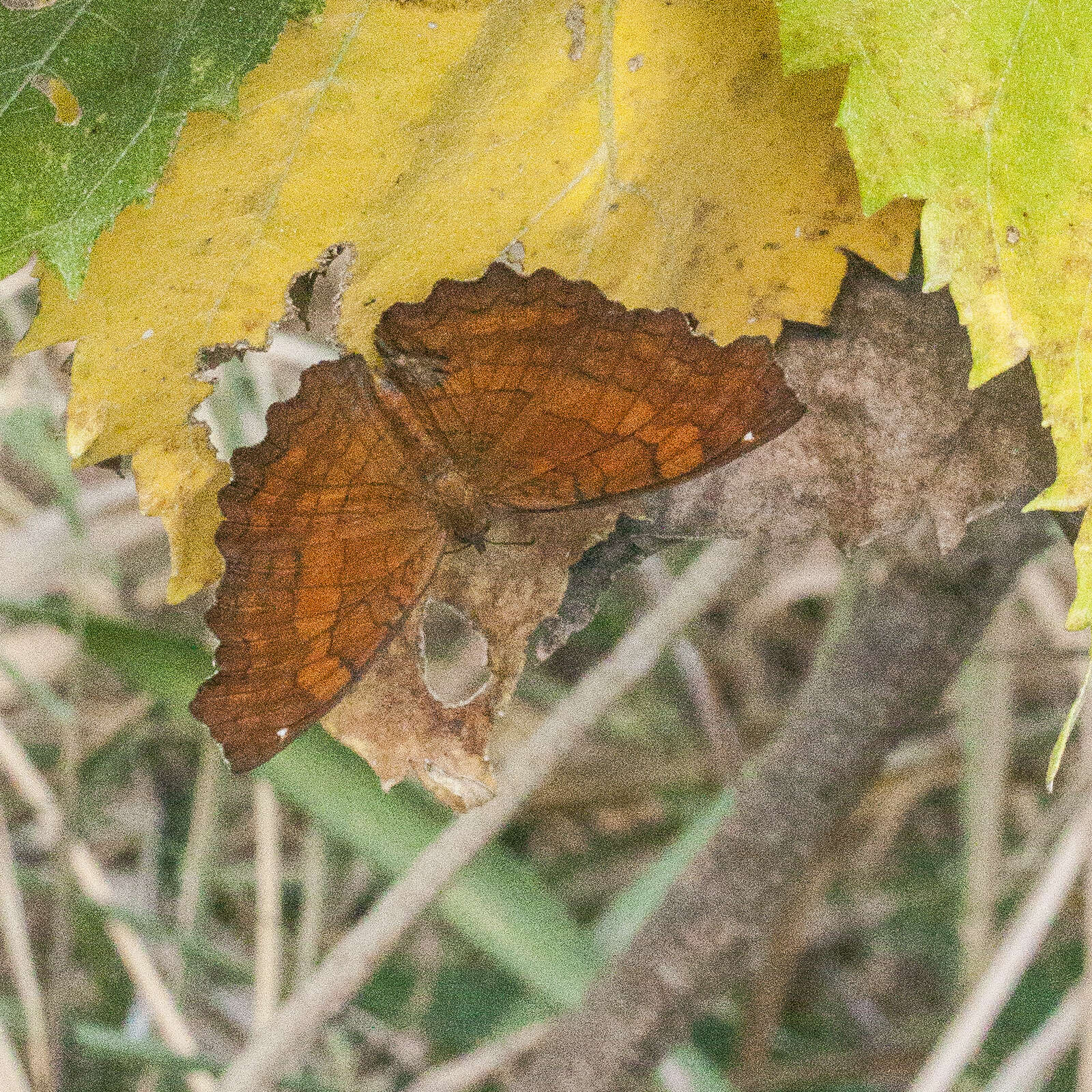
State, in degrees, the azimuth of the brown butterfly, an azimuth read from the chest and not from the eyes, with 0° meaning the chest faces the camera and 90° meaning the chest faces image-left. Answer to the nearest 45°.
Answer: approximately 315°
